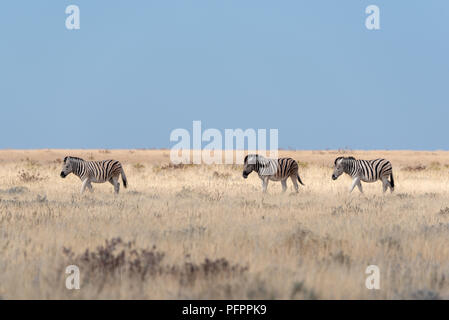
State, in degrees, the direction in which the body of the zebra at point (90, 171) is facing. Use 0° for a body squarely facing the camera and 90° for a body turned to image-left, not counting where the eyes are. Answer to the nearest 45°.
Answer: approximately 90°

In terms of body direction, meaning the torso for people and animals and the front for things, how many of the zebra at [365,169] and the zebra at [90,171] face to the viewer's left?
2

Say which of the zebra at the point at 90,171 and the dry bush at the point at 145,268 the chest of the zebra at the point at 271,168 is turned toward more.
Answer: the zebra

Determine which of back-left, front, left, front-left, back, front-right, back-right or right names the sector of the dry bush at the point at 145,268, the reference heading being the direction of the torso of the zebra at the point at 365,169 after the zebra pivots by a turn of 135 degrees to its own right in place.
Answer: back-right

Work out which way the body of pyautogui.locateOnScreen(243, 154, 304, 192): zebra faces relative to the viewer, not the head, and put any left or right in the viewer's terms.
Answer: facing to the left of the viewer

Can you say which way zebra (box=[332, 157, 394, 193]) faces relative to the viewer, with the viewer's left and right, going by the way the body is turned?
facing to the left of the viewer

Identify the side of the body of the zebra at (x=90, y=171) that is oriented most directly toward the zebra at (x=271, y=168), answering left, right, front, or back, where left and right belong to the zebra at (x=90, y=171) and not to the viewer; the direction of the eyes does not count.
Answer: back

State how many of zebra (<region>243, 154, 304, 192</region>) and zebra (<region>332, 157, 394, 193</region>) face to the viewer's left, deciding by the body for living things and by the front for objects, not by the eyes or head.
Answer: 2

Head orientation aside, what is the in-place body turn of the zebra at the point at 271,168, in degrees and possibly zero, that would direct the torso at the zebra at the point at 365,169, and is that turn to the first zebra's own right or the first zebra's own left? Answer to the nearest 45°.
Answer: approximately 180°

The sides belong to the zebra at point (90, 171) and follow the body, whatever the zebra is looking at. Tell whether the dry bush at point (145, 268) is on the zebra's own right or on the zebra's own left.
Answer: on the zebra's own left

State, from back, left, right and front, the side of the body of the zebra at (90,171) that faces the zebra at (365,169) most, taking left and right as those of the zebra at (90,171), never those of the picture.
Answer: back
